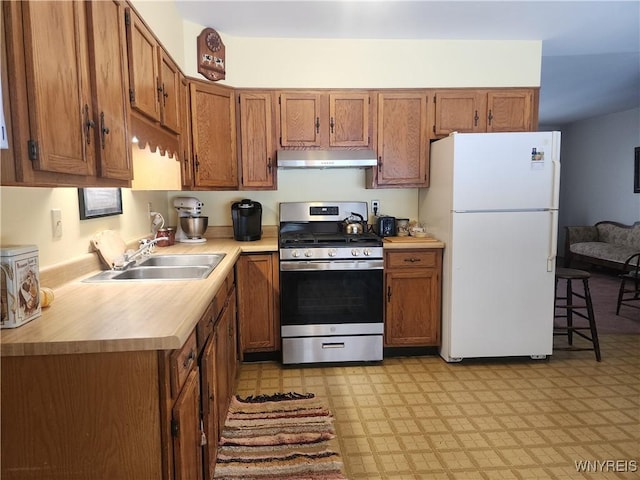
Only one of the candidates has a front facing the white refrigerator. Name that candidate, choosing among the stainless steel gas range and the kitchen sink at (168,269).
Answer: the kitchen sink

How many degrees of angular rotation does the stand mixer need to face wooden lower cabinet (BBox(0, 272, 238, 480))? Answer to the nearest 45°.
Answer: approximately 45° to its right

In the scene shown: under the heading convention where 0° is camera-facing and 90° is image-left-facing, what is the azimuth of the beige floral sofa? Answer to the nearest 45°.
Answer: approximately 45°

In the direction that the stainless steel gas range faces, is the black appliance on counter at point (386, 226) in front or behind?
behind

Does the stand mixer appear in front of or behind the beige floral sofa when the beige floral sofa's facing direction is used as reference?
in front

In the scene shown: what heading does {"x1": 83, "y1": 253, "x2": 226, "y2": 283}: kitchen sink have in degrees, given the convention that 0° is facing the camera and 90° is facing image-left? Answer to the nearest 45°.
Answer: approximately 270°

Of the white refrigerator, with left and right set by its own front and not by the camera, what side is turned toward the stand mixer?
right

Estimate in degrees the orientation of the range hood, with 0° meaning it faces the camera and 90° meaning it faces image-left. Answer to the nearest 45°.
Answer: approximately 0°

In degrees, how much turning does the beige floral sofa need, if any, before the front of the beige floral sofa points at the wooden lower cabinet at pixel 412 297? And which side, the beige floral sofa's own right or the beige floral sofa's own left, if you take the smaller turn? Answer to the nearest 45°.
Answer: approximately 45° to the beige floral sofa's own left

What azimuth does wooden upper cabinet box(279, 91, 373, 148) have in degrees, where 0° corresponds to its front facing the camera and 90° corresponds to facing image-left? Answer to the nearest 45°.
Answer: approximately 0°

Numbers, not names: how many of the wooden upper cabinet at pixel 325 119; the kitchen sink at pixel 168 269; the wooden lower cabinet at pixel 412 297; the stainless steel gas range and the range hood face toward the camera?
4

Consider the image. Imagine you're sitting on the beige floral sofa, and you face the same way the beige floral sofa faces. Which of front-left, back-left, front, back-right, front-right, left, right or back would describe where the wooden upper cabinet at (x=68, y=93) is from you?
front-left
